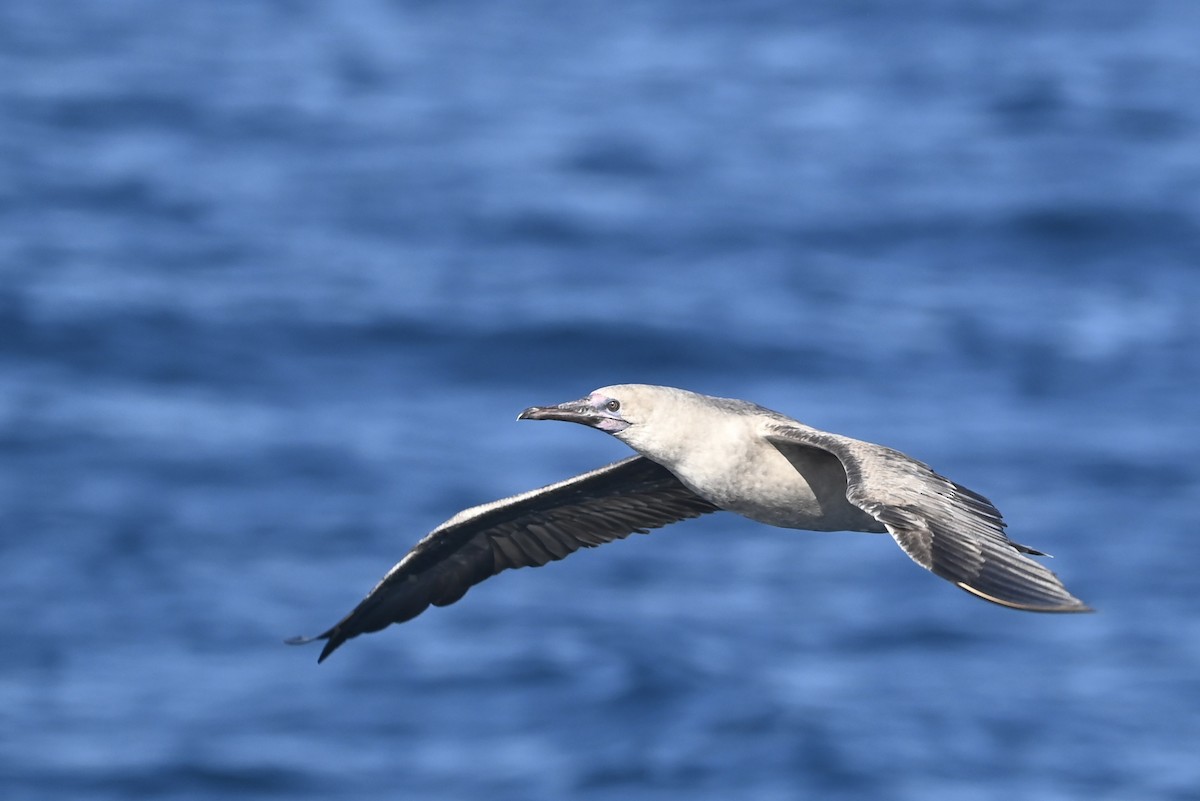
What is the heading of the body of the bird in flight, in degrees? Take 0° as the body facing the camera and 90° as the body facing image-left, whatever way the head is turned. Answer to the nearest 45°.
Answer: approximately 45°
